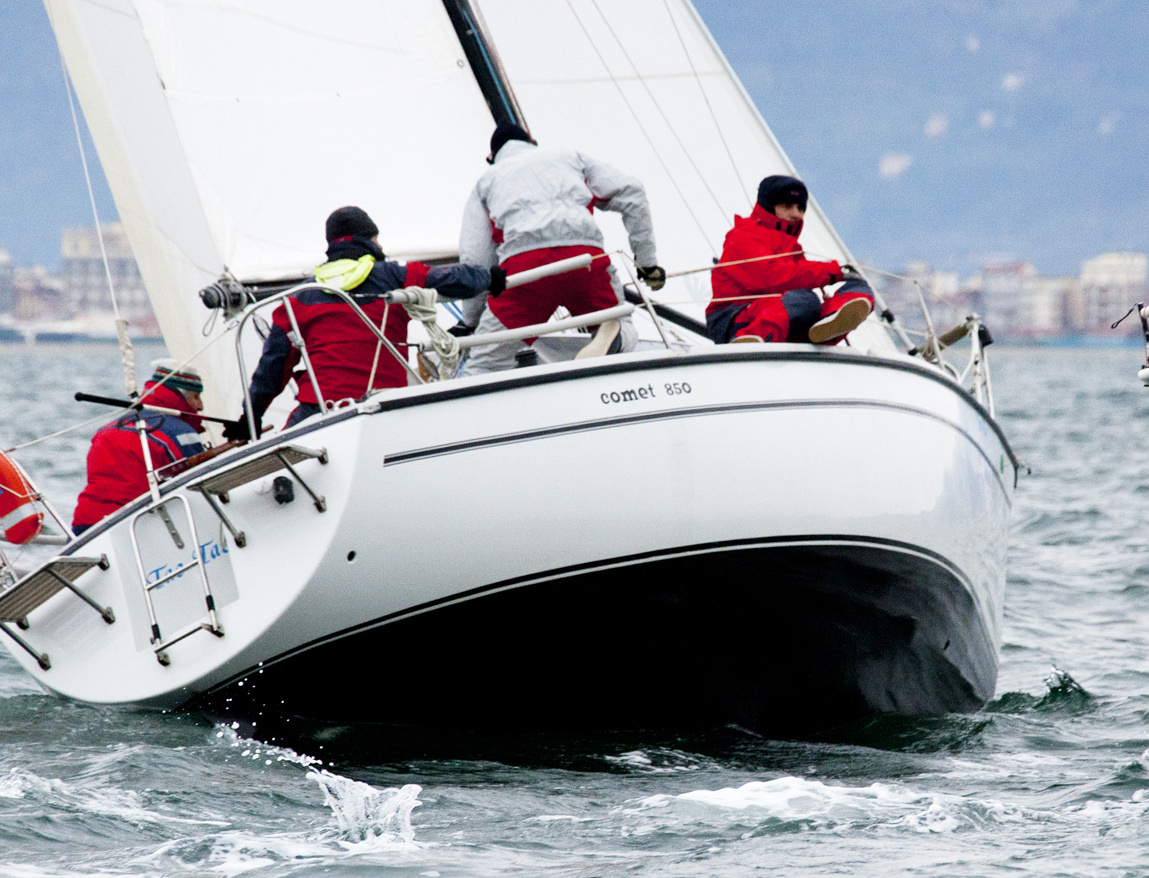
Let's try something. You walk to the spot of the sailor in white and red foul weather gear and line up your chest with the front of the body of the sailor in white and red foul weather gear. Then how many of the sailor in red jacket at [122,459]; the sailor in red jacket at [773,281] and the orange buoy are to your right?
1

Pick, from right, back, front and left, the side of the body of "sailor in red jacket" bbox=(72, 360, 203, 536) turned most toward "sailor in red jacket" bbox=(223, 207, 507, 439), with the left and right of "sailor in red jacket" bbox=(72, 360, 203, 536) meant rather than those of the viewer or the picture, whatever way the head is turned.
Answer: front

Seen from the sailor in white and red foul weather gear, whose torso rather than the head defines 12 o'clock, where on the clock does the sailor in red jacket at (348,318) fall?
The sailor in red jacket is roughly at 9 o'clock from the sailor in white and red foul weather gear.

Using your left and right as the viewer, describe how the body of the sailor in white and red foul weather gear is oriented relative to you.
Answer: facing away from the viewer

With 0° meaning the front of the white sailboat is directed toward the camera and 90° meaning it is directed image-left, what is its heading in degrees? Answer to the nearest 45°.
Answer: approximately 225°

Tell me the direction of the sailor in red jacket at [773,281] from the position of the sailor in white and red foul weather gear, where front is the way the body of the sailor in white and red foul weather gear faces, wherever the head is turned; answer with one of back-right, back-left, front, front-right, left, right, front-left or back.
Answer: right
